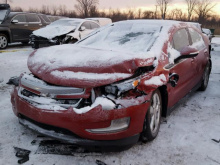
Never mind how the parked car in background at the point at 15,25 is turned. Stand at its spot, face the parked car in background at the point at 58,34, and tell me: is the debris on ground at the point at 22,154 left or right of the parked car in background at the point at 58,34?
right

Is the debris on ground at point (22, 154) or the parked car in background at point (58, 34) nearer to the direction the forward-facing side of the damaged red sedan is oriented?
the debris on ground

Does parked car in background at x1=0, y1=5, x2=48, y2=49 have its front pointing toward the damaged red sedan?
no

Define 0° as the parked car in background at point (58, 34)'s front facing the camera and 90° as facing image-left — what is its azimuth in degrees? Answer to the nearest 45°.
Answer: approximately 45°

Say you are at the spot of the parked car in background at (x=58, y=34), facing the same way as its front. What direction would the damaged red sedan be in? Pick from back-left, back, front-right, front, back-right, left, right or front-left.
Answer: front-left

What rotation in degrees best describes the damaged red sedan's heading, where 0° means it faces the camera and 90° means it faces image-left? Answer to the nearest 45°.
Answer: approximately 45°

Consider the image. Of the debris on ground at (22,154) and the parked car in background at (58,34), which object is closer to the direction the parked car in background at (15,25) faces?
the debris on ground

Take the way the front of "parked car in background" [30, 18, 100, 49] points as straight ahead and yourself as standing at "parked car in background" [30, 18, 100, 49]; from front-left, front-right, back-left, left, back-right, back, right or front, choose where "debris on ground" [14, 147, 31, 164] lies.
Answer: front-left

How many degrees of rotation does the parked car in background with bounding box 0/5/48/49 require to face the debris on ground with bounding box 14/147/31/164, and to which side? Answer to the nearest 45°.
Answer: approximately 45° to its left

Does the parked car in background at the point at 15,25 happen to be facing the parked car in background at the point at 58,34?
no

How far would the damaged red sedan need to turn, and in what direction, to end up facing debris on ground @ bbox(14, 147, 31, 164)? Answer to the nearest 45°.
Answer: approximately 45° to its right

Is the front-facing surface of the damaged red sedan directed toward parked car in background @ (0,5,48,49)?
no

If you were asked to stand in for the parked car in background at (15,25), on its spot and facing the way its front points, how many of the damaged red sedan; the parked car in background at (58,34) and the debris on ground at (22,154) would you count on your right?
0
